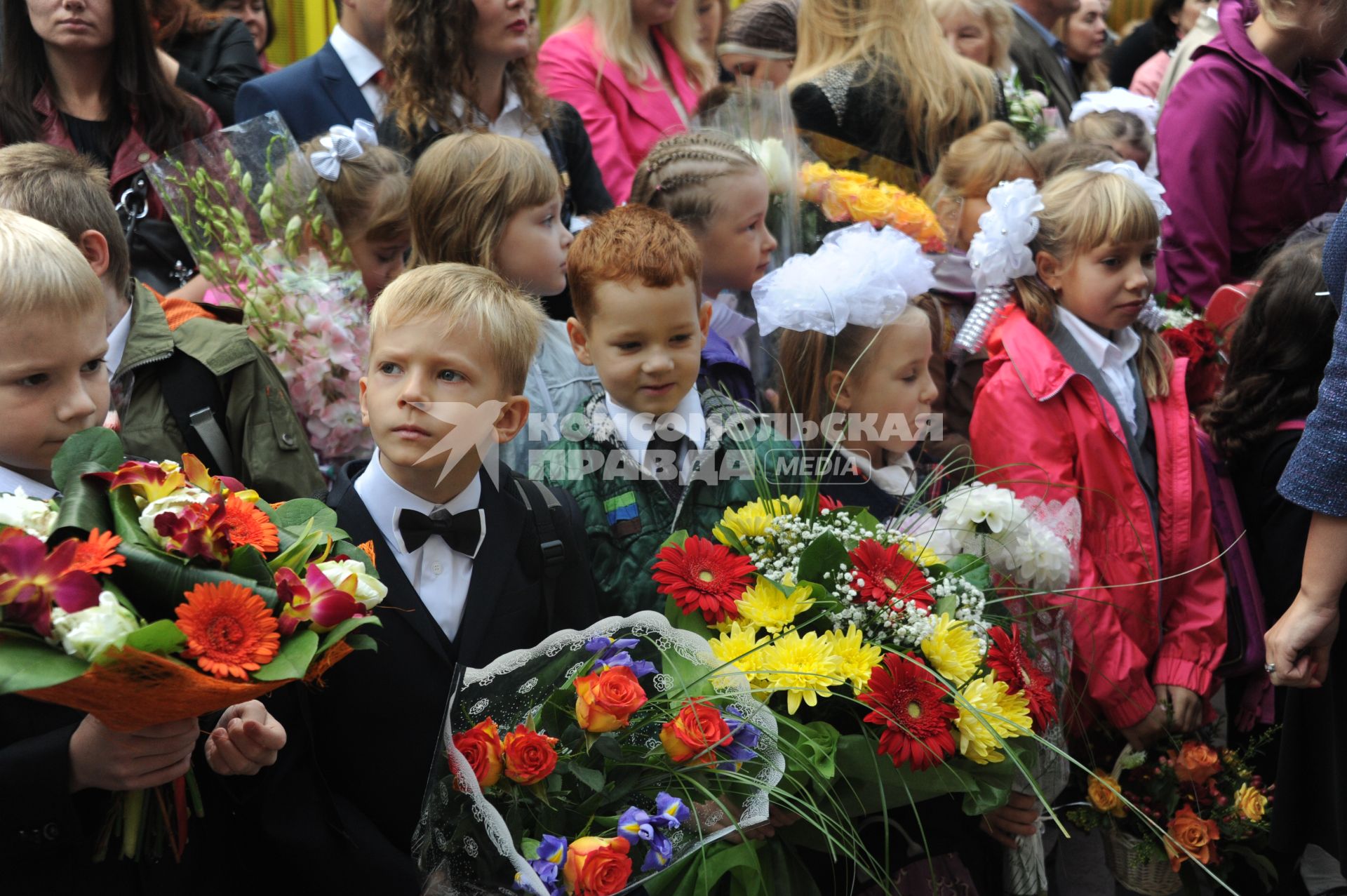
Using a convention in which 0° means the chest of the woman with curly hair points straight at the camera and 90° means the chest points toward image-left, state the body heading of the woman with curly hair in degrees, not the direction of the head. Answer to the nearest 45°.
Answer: approximately 315°

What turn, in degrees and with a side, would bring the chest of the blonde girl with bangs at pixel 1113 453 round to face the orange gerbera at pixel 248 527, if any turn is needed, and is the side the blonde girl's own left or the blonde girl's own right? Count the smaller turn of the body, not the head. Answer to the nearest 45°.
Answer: approximately 90° to the blonde girl's own right

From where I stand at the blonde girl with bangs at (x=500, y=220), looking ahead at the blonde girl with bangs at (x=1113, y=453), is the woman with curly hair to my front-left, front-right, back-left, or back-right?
back-left

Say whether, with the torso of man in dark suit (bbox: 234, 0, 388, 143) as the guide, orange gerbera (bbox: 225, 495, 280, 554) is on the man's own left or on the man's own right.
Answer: on the man's own right

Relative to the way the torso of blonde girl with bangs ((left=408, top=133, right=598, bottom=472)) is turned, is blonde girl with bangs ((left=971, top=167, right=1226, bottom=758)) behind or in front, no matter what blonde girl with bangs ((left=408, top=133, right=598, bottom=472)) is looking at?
in front

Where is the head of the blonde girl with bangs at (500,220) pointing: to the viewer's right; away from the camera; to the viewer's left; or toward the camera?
to the viewer's right

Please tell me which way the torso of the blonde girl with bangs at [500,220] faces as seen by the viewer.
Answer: to the viewer's right

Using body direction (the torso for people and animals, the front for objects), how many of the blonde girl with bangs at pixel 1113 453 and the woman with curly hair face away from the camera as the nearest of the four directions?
0
